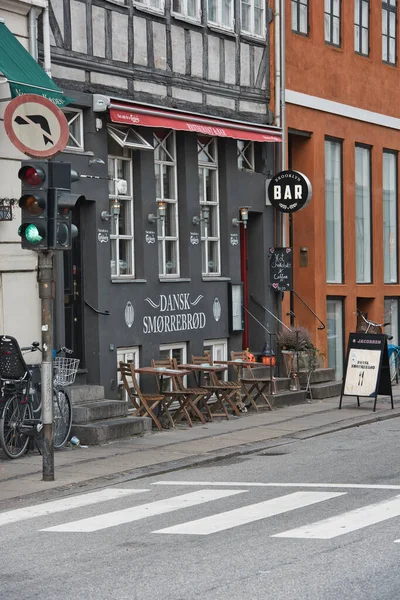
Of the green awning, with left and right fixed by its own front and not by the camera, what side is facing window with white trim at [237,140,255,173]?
left

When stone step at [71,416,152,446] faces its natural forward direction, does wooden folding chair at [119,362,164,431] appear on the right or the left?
on its left
